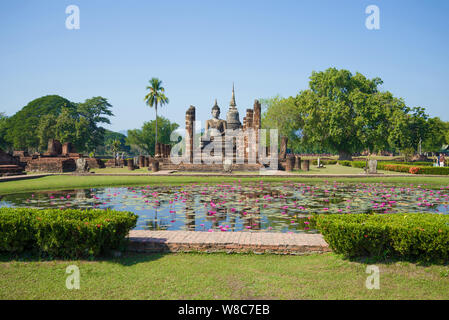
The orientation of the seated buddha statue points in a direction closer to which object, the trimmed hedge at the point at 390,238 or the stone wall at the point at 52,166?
the trimmed hedge

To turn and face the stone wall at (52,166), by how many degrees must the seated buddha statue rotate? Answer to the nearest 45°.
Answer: approximately 45° to its right

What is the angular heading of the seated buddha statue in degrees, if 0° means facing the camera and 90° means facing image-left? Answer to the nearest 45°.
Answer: approximately 0°

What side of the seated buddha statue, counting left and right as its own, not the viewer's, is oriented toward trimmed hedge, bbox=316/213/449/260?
front

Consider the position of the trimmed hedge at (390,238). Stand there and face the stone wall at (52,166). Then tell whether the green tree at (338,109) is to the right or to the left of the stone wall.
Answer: right

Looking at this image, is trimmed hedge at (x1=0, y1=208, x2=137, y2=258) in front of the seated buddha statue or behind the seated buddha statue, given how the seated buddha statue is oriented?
in front

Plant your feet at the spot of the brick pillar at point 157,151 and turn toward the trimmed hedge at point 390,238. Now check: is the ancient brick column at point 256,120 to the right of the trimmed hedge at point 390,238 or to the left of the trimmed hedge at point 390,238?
left

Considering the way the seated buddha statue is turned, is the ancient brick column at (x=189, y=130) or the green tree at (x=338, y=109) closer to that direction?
the ancient brick column
